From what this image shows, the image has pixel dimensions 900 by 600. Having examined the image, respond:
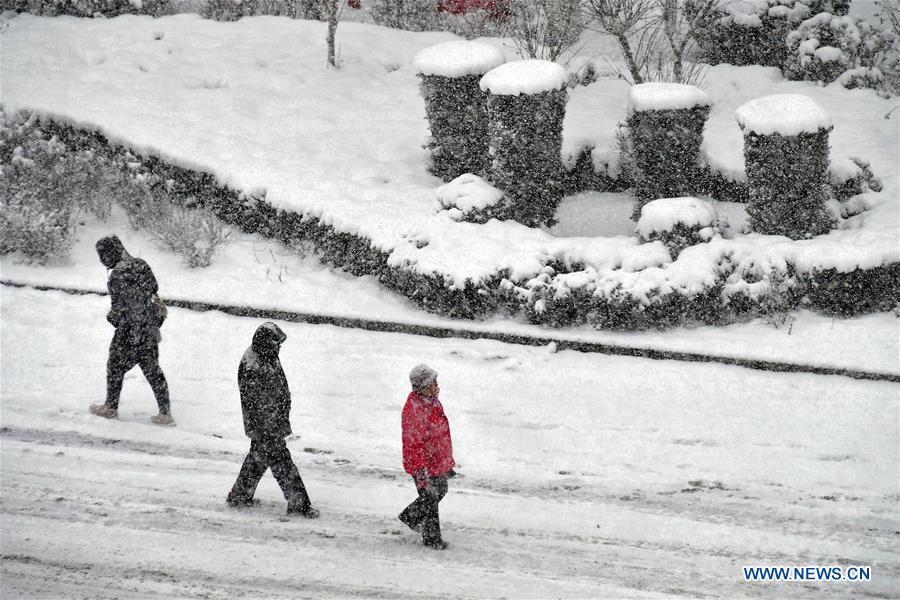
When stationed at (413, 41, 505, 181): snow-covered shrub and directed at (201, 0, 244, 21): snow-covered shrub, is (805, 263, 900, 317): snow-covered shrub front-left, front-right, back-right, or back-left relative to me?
back-right

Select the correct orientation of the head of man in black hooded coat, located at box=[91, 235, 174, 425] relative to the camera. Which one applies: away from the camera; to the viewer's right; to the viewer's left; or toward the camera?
to the viewer's left

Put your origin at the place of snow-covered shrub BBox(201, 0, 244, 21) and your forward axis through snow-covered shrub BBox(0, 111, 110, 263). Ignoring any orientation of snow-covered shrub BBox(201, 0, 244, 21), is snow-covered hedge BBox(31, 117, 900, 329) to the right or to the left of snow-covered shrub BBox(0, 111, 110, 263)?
left

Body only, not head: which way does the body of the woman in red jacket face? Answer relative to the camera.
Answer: to the viewer's right

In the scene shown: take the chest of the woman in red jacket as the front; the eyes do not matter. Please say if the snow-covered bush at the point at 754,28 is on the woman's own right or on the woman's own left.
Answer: on the woman's own left

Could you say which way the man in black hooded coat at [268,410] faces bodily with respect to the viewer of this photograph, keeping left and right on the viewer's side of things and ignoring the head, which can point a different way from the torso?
facing to the right of the viewer

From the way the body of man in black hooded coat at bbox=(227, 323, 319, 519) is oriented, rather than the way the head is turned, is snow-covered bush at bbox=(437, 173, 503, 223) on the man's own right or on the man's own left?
on the man's own left

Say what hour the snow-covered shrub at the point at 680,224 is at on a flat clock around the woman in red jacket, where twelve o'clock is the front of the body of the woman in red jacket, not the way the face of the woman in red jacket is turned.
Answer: The snow-covered shrub is roughly at 10 o'clock from the woman in red jacket.

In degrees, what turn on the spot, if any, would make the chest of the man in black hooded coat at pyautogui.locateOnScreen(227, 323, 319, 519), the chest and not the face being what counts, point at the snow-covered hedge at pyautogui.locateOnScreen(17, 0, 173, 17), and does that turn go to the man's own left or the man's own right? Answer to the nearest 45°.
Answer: approximately 90° to the man's own left
